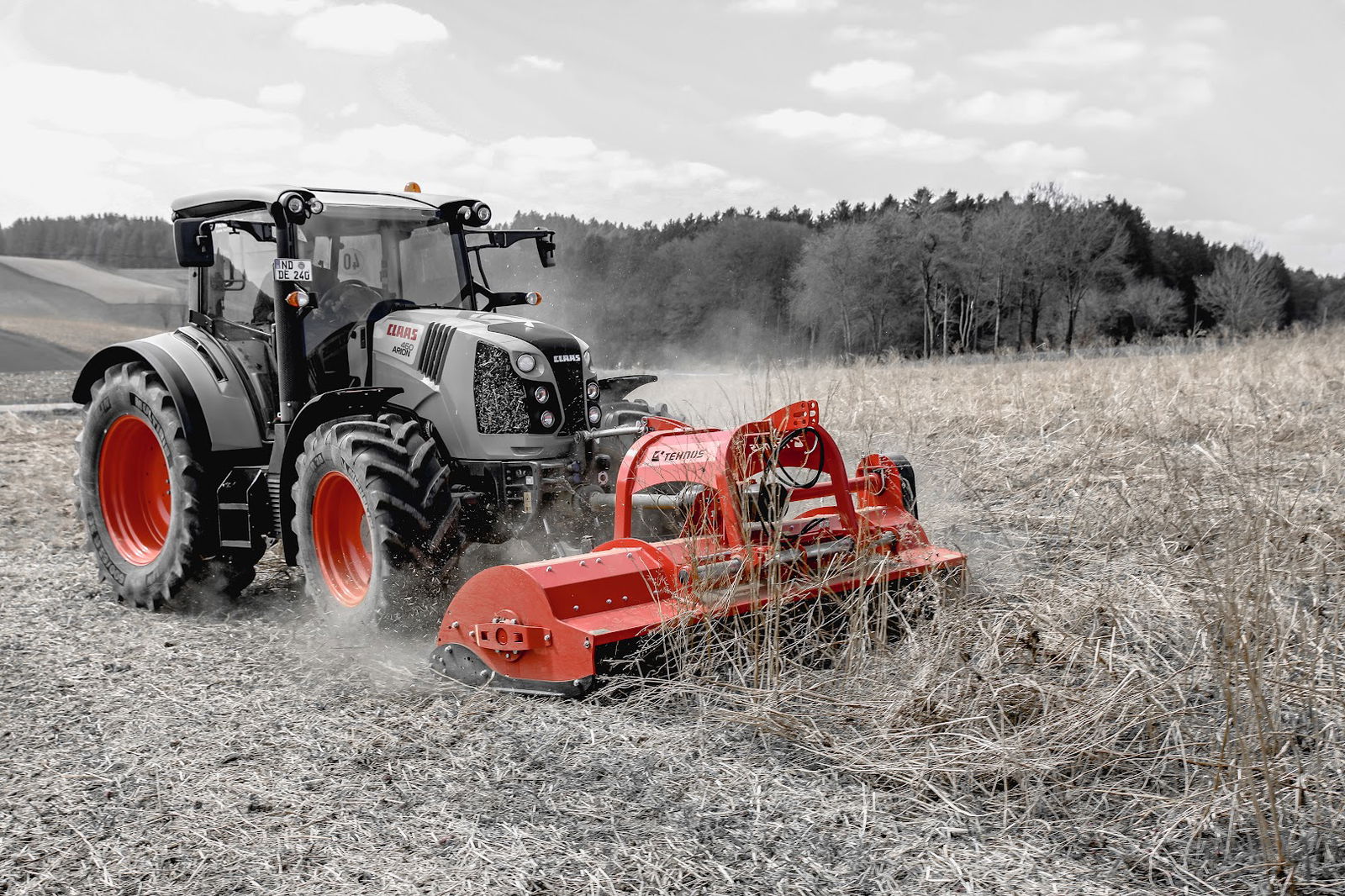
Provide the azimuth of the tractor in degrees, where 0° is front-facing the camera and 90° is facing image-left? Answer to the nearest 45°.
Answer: approximately 315°

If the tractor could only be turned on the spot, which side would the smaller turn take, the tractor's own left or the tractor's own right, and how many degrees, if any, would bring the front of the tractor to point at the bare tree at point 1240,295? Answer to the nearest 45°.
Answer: approximately 90° to the tractor's own left

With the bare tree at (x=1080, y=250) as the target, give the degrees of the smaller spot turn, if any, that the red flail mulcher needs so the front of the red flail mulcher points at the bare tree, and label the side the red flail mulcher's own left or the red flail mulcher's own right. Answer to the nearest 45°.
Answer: approximately 135° to the red flail mulcher's own left

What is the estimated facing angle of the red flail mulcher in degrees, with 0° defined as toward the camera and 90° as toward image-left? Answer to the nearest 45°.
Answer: approximately 315°

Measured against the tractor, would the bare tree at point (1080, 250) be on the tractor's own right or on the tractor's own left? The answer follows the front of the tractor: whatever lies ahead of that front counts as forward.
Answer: on the tractor's own left
